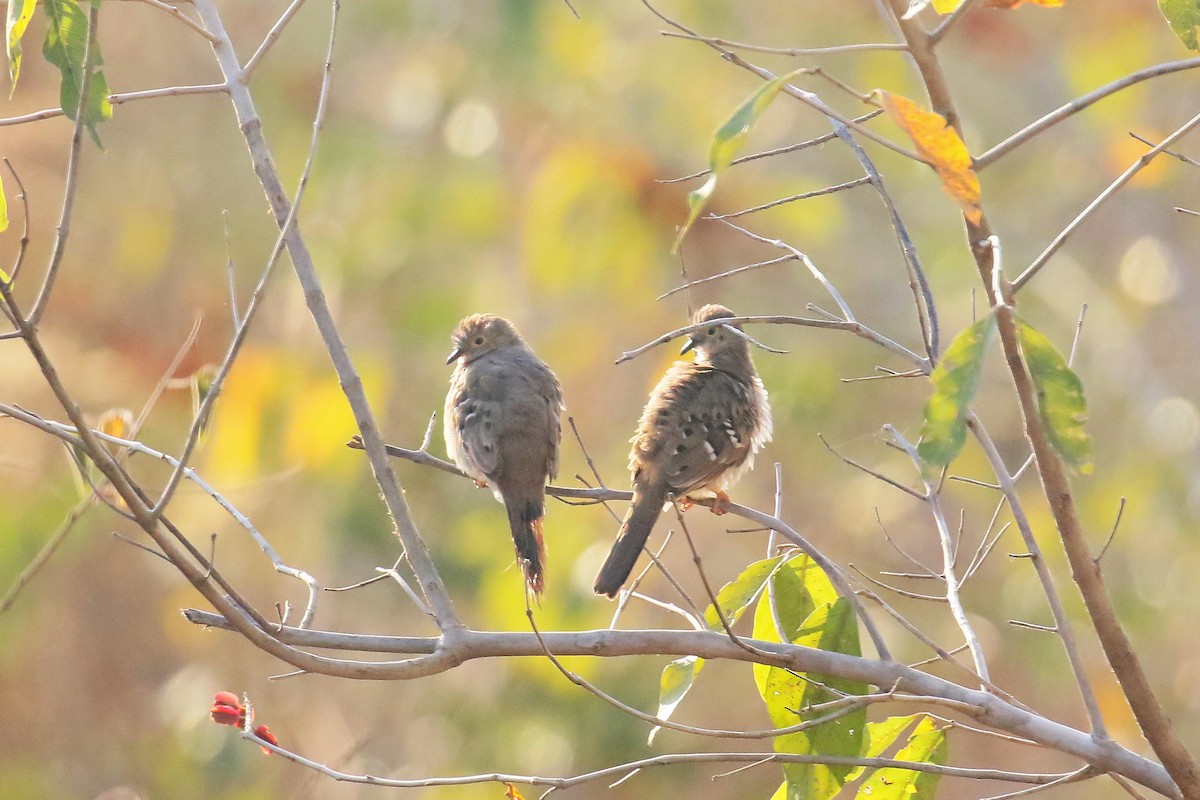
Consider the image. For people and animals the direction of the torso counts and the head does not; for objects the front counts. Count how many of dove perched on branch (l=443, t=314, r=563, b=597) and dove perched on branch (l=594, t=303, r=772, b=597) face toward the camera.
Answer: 0

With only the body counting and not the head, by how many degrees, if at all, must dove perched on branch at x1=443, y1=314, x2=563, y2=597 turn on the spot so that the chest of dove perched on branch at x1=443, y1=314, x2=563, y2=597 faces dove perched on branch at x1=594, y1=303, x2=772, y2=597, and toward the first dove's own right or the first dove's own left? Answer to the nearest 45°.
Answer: approximately 135° to the first dove's own right

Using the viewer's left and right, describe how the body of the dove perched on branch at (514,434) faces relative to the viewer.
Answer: facing away from the viewer and to the left of the viewer

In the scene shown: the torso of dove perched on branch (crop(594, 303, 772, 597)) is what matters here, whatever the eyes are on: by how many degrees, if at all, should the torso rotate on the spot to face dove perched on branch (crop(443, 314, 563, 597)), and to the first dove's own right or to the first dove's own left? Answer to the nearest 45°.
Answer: approximately 135° to the first dove's own left

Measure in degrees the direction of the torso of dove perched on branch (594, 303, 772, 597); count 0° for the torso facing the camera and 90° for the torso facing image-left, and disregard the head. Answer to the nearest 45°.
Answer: approximately 225°
